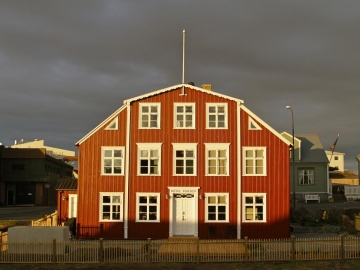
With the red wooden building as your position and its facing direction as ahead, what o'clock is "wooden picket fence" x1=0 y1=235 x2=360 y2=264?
The wooden picket fence is roughly at 12 o'clock from the red wooden building.

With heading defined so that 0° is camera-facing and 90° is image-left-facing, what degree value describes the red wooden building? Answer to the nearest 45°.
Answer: approximately 0°
